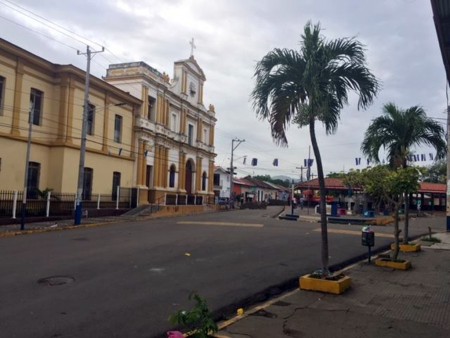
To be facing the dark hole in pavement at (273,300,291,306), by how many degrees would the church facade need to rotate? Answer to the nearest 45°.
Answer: approximately 45° to its right

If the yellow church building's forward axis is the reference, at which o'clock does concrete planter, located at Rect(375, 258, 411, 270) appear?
The concrete planter is roughly at 1 o'clock from the yellow church building.

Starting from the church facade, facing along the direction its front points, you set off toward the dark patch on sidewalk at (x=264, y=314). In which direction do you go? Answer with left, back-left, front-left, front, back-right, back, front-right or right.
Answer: front-right

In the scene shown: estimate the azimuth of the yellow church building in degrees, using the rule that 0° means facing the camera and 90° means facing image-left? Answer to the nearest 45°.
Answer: approximately 315°

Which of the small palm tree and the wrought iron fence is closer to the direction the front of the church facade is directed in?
the small palm tree

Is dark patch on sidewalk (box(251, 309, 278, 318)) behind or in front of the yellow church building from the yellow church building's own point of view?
in front

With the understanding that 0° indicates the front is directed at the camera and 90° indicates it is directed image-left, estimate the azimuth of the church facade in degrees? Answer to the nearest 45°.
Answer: approximately 315°

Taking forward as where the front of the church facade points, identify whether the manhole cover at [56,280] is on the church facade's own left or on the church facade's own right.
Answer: on the church facade's own right

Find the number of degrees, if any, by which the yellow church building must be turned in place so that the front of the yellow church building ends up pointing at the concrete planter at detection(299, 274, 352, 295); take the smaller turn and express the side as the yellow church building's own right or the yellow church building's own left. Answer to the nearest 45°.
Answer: approximately 45° to the yellow church building's own right
